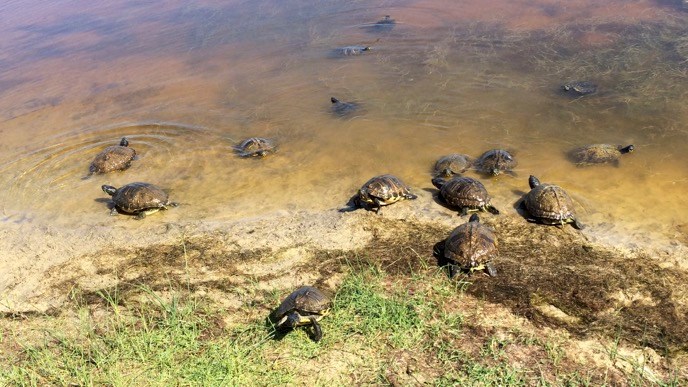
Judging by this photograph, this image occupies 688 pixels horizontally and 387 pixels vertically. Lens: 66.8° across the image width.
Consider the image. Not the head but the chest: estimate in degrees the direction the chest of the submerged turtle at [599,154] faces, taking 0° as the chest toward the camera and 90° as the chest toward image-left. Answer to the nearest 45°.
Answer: approximately 270°

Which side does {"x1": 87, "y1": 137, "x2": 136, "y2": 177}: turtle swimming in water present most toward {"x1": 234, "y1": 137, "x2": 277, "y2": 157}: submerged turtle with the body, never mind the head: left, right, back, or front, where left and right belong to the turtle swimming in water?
right

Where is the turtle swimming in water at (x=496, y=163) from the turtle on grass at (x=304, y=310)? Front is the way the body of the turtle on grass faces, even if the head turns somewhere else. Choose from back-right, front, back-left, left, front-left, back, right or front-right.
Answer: back

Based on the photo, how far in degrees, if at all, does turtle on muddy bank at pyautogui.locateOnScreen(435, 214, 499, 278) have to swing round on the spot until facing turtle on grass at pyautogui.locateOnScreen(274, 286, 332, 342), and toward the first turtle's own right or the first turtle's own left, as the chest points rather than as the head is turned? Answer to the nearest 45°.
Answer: approximately 135° to the first turtle's own left

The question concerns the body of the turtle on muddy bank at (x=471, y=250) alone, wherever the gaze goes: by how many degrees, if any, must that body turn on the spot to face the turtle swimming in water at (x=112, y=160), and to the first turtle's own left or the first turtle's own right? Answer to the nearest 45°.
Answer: approximately 90° to the first turtle's own left

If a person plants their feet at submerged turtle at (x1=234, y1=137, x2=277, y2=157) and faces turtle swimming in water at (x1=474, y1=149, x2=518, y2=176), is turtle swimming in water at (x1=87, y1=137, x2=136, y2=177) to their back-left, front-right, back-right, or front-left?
back-right

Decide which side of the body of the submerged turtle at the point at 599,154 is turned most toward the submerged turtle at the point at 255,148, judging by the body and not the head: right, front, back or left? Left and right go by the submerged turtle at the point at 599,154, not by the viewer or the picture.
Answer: back

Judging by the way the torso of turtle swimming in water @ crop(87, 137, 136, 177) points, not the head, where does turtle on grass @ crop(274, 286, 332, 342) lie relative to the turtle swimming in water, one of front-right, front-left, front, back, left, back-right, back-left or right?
back-right

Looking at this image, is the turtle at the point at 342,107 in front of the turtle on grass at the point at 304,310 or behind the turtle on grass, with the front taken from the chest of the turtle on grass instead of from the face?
behind
